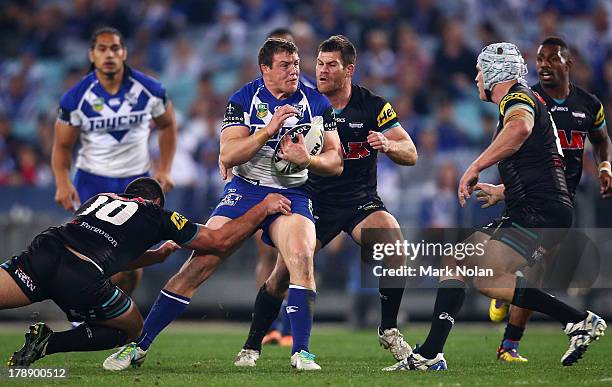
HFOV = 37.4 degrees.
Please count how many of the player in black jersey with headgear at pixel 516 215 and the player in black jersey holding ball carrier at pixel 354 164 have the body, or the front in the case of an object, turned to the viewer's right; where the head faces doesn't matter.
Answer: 0

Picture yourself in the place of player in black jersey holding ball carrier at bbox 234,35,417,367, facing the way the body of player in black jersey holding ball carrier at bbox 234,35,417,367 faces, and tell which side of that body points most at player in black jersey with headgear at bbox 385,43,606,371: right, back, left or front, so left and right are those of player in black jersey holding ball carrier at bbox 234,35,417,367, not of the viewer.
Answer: left

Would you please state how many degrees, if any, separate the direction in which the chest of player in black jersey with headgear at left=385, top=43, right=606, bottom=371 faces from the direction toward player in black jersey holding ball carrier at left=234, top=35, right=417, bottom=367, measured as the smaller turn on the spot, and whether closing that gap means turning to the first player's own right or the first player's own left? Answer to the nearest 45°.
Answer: approximately 45° to the first player's own right

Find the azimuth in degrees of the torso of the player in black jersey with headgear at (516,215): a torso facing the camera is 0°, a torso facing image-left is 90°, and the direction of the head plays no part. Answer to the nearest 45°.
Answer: approximately 90°

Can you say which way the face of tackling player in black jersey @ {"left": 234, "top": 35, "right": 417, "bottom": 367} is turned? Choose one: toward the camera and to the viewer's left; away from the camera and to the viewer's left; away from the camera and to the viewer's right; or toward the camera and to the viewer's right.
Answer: toward the camera and to the viewer's left

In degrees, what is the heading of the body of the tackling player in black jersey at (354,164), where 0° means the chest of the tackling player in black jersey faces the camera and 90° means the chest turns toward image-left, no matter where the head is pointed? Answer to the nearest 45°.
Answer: approximately 45°
